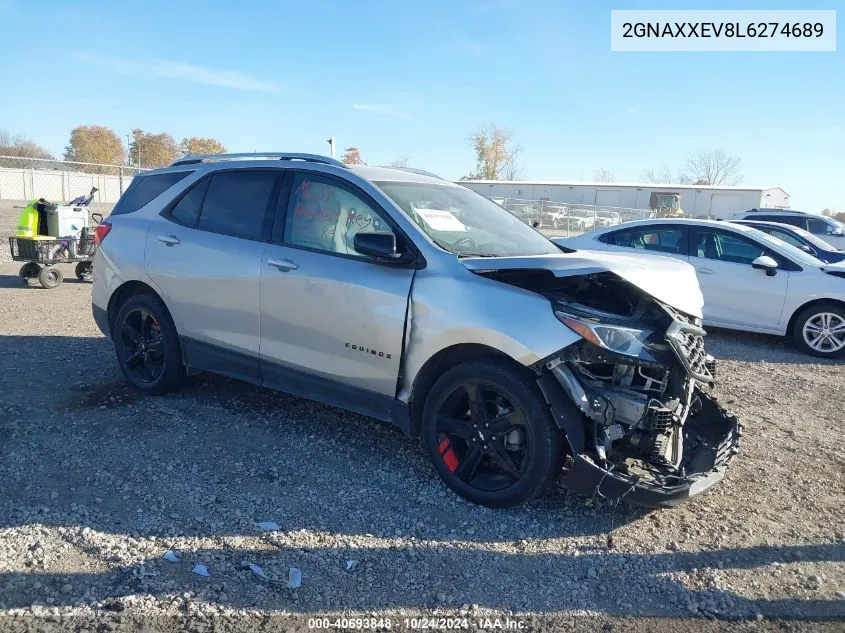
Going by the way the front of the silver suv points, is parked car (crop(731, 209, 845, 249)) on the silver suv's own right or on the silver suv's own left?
on the silver suv's own left

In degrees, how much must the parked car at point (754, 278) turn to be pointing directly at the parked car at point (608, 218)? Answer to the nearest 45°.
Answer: approximately 90° to its left

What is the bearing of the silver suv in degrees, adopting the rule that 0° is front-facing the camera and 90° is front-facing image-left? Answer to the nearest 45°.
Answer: approximately 315°

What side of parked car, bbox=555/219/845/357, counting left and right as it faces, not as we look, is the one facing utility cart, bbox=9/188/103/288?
back

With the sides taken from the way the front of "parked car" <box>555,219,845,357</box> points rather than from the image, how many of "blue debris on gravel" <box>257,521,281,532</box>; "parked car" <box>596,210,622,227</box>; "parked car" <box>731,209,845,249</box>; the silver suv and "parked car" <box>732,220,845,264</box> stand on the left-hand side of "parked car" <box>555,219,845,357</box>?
3

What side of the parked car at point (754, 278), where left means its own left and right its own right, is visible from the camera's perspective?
right

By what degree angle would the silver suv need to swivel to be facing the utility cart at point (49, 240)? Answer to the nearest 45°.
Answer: approximately 180°

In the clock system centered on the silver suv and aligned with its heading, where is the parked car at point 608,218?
The parked car is roughly at 8 o'clock from the silver suv.

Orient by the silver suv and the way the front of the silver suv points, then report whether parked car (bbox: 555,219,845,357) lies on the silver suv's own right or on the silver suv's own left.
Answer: on the silver suv's own left
